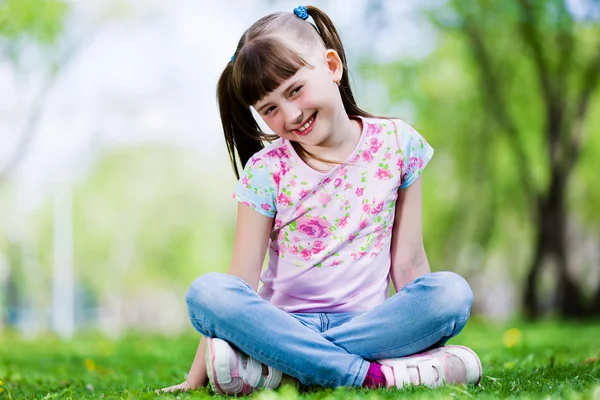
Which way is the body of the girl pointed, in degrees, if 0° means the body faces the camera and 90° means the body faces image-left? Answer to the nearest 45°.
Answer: approximately 0°

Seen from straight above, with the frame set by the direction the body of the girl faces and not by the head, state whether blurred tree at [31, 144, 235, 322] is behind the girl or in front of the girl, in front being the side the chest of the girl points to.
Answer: behind

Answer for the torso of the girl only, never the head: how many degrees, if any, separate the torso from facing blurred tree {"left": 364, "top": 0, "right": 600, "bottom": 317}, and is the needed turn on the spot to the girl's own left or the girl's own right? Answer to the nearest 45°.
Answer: approximately 180°

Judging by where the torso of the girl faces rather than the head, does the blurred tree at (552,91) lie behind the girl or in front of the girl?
behind
